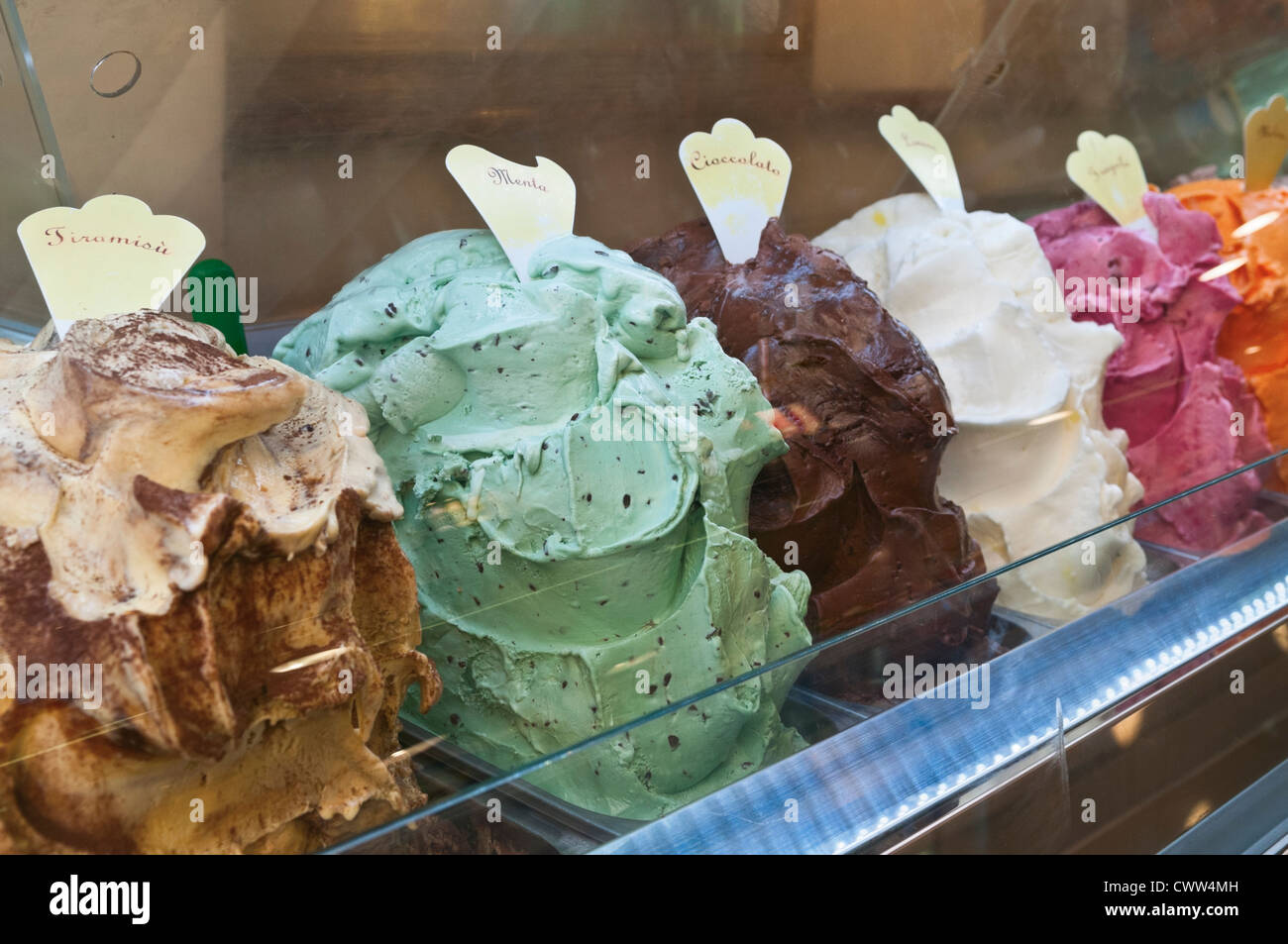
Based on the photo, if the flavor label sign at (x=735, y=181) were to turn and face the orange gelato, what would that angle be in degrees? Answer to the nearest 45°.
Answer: approximately 135° to its left

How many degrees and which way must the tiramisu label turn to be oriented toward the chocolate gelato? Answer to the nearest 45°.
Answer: approximately 90° to its left

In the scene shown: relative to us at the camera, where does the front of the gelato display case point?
facing the viewer and to the right of the viewer

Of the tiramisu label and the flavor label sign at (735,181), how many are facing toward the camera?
2

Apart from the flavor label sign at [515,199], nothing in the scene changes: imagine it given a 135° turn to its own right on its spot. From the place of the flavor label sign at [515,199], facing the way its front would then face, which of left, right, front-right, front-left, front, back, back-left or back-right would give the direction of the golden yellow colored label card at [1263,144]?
right

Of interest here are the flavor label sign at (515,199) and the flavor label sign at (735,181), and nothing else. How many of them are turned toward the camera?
2

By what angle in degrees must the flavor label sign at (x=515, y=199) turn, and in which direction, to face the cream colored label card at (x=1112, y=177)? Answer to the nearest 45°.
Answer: approximately 135° to its left

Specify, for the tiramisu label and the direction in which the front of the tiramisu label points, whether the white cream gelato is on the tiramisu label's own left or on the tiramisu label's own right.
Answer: on the tiramisu label's own left

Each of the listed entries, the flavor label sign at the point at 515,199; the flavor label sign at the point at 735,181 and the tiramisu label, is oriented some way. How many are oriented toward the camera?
3

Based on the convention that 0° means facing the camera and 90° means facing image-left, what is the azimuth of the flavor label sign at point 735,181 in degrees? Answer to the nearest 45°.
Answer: approximately 0°

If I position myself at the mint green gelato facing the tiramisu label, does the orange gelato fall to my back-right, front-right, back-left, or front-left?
back-right

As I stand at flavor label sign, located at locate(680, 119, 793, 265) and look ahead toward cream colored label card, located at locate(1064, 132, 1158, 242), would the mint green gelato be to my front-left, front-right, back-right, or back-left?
back-right
